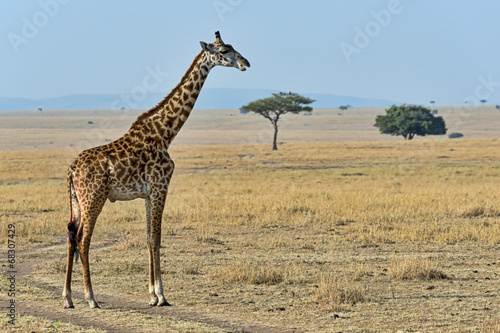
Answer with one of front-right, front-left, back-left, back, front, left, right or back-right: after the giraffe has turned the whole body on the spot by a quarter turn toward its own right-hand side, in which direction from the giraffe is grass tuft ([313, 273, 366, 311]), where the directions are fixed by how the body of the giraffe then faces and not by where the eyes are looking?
left

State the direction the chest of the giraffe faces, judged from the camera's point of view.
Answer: to the viewer's right

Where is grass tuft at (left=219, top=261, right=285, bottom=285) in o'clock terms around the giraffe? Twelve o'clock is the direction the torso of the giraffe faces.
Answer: The grass tuft is roughly at 11 o'clock from the giraffe.

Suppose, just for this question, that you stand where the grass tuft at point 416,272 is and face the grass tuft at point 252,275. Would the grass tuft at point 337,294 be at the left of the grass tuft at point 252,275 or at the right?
left
